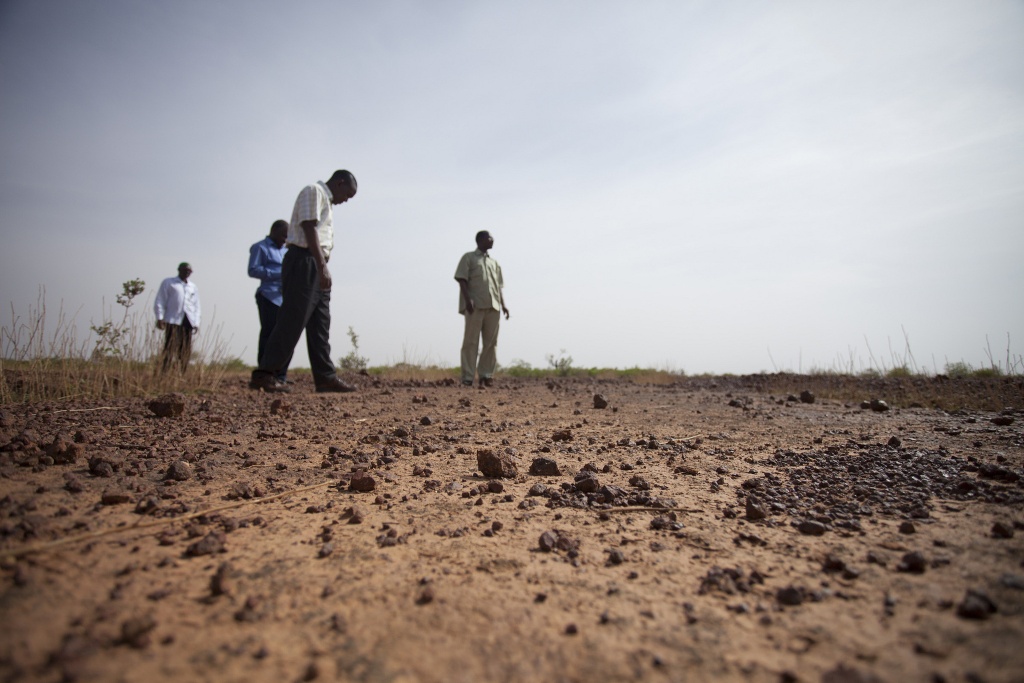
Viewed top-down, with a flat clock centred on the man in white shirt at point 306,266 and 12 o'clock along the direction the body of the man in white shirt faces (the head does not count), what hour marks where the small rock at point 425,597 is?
The small rock is roughly at 3 o'clock from the man in white shirt.

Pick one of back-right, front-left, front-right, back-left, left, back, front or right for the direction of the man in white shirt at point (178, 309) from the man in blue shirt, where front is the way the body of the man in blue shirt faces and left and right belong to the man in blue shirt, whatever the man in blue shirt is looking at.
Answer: back

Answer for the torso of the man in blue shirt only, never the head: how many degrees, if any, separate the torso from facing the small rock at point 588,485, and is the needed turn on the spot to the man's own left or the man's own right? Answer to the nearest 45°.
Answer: approximately 45° to the man's own right

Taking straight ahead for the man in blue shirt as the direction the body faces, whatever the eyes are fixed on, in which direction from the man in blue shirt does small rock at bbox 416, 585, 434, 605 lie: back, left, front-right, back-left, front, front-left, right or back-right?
front-right

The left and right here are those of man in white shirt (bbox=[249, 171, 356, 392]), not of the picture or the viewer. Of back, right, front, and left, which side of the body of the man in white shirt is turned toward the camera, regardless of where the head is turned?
right

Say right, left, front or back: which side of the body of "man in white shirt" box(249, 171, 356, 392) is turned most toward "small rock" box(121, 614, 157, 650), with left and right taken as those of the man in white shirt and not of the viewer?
right

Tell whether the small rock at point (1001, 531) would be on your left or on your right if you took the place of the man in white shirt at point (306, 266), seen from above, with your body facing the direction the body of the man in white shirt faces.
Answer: on your right

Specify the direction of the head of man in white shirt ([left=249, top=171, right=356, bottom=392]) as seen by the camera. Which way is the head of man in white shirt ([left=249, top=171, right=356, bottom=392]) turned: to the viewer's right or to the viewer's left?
to the viewer's right

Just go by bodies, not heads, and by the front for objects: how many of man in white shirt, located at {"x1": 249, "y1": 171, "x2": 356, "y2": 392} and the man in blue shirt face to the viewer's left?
0

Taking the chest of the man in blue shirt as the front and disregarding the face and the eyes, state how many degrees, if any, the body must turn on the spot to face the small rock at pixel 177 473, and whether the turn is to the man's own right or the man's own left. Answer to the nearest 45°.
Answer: approximately 45° to the man's own right

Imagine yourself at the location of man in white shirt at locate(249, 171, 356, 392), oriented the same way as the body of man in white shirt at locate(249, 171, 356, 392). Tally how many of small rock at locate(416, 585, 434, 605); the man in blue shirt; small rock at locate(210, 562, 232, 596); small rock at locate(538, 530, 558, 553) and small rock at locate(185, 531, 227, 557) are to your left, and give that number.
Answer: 1

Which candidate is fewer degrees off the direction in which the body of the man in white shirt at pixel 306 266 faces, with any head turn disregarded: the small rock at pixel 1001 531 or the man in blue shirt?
the small rock

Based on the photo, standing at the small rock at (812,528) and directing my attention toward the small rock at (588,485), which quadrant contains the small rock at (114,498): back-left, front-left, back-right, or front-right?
front-left
